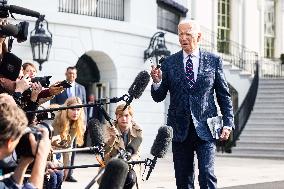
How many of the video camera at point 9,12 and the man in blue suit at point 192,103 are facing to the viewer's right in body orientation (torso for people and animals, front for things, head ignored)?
1

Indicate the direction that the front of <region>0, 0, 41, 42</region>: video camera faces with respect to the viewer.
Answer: facing to the right of the viewer

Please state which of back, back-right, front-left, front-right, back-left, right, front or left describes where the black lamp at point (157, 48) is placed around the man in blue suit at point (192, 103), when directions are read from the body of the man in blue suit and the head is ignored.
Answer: back

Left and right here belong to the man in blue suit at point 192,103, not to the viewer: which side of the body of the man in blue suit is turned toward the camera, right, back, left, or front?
front

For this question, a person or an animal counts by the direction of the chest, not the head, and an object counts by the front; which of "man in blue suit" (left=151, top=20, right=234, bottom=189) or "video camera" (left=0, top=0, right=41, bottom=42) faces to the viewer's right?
the video camera

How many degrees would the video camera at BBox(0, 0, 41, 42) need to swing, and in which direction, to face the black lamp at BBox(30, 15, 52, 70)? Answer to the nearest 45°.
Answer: approximately 90° to its left

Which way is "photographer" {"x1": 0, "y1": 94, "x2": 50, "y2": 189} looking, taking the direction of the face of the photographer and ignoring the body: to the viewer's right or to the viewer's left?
to the viewer's right

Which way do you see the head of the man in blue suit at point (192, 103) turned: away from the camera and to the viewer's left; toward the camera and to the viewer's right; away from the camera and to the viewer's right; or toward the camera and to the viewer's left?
toward the camera and to the viewer's left

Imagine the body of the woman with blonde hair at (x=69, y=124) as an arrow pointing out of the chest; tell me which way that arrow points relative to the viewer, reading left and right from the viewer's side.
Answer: facing the viewer and to the right of the viewer

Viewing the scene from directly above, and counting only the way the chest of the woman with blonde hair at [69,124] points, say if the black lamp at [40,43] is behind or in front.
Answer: behind

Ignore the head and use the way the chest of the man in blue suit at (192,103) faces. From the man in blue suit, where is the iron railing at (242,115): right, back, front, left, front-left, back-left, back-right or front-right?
back
